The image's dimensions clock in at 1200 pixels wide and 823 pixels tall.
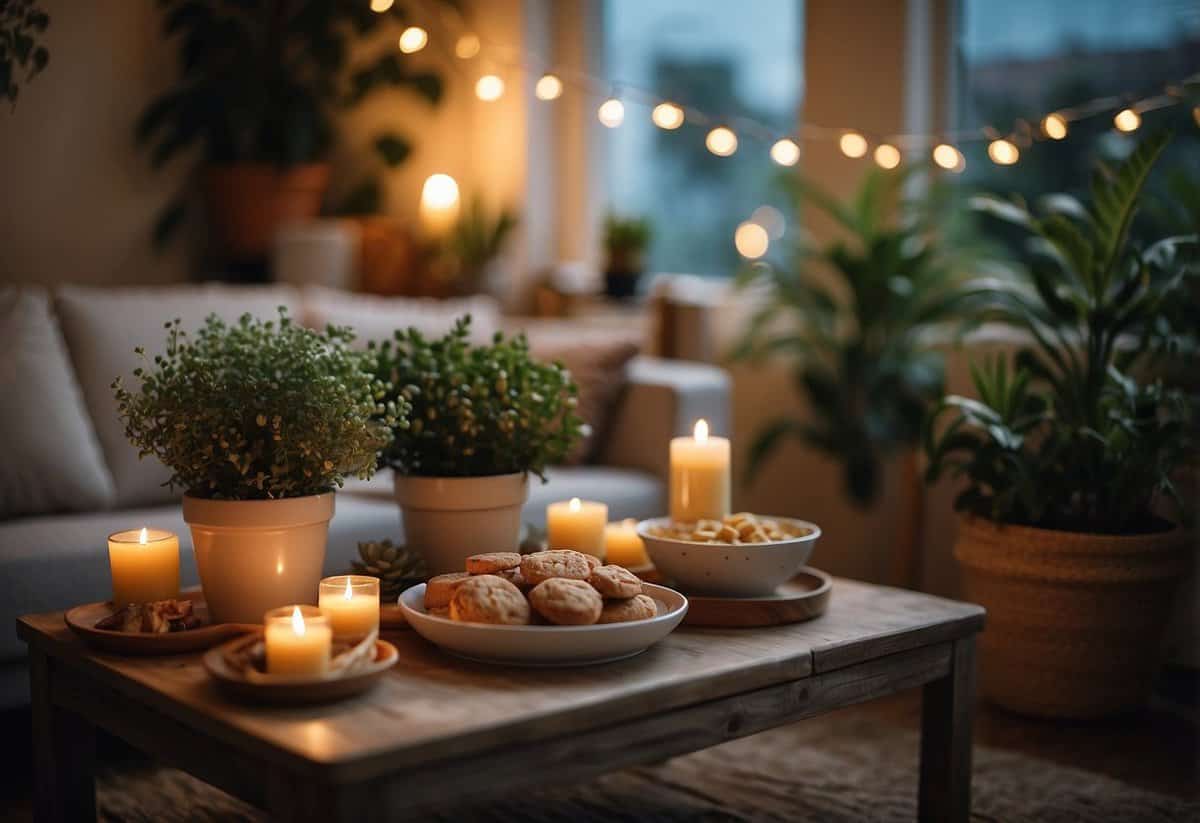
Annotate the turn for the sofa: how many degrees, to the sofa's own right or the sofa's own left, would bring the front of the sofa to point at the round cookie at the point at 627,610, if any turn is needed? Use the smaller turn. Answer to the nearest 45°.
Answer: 0° — it already faces it

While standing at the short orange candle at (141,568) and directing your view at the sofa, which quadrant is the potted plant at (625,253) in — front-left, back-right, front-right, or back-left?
front-right

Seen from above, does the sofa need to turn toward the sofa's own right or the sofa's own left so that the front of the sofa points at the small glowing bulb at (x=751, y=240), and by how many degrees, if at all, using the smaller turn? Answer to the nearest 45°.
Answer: approximately 90° to the sofa's own left

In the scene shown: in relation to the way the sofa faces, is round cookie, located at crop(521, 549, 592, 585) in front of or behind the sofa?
in front

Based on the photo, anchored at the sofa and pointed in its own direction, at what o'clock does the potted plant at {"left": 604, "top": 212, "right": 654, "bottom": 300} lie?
The potted plant is roughly at 9 o'clock from the sofa.

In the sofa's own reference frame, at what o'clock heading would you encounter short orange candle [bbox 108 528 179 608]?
The short orange candle is roughly at 1 o'clock from the sofa.

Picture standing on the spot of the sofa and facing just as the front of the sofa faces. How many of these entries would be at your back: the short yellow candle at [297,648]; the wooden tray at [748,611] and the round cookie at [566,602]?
0

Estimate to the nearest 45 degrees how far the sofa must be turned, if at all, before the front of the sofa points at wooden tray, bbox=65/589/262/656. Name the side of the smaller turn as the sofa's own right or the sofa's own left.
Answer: approximately 45° to the sofa's own right

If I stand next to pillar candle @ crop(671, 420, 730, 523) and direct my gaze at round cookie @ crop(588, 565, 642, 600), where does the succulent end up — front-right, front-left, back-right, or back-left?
front-right

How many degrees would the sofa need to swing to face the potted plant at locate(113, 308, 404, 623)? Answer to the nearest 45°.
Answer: approximately 45° to its right

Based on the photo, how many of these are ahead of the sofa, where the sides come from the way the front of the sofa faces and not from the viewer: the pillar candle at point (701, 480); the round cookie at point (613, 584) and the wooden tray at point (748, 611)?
3

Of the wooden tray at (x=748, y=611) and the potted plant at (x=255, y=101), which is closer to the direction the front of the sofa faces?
the wooden tray

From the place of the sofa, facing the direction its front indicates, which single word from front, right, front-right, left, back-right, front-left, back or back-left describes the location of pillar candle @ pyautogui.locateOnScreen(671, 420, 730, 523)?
front

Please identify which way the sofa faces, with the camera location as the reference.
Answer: facing the viewer and to the right of the viewer

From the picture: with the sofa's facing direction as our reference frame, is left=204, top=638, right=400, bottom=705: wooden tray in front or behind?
in front

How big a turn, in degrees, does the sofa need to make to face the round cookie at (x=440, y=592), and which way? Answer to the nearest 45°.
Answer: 0° — it already faces it

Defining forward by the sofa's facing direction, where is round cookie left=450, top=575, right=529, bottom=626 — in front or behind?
in front
